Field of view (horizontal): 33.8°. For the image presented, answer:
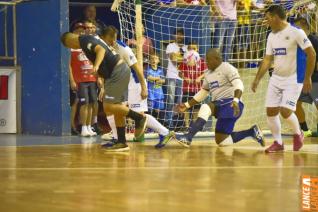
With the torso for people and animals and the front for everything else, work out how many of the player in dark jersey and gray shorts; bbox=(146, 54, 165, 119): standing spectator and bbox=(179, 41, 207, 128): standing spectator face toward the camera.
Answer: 2

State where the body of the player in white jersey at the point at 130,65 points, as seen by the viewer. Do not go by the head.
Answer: to the viewer's left

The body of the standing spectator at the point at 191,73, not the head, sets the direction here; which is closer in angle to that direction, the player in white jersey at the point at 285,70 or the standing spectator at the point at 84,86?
the player in white jersey

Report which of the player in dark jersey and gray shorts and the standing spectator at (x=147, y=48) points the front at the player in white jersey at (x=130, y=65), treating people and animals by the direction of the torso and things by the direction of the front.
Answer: the standing spectator

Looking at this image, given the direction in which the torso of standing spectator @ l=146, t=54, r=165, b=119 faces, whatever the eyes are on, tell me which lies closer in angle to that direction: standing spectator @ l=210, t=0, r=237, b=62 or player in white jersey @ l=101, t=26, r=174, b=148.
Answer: the player in white jersey

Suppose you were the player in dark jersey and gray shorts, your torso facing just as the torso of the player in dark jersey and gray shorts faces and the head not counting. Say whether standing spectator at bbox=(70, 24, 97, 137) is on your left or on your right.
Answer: on your right

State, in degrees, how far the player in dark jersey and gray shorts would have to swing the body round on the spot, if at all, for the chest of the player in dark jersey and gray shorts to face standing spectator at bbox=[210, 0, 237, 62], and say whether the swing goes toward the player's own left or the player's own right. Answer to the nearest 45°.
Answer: approximately 135° to the player's own right

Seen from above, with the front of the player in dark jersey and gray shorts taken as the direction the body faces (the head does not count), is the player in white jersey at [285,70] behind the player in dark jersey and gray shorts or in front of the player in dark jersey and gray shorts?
behind

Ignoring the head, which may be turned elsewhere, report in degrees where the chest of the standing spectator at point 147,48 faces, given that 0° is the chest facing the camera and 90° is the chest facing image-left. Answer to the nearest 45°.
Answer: approximately 0°

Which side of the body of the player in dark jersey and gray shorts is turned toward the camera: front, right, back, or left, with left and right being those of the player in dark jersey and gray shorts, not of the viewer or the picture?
left
